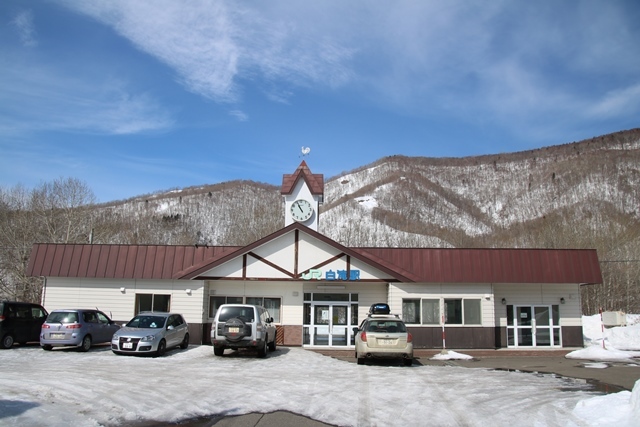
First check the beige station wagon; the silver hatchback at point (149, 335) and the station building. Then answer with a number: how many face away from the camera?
1

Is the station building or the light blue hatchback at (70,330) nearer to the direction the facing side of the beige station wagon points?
the station building

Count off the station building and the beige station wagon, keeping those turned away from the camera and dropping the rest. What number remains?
1

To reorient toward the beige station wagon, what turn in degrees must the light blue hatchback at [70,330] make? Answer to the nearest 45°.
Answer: approximately 90° to its right

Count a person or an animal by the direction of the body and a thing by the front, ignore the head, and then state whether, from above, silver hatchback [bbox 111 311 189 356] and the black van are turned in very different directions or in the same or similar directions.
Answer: very different directions

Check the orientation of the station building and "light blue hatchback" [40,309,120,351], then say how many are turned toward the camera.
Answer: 1

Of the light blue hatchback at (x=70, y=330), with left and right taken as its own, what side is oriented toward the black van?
left

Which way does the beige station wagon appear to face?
away from the camera

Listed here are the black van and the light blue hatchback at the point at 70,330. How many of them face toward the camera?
0

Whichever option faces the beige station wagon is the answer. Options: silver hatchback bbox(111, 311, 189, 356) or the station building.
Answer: the station building

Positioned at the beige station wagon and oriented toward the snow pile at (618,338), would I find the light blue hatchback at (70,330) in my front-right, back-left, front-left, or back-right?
back-left

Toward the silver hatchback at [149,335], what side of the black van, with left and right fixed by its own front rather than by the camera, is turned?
right

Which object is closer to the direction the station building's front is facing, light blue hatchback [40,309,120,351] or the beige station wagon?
the beige station wagon

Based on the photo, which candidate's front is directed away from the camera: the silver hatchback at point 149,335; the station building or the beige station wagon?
the beige station wagon

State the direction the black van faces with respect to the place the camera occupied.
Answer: facing away from the viewer and to the right of the viewer

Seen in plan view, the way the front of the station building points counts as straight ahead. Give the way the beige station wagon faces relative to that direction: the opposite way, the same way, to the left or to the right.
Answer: the opposite way

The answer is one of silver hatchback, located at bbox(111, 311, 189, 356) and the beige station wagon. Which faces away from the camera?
the beige station wagon

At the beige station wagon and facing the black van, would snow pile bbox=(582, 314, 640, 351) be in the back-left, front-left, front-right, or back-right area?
back-right

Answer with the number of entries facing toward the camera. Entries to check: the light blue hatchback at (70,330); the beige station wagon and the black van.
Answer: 0

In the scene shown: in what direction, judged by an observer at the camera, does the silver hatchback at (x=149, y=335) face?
facing the viewer and to the left of the viewer

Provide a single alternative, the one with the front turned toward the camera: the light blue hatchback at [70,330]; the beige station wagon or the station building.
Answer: the station building

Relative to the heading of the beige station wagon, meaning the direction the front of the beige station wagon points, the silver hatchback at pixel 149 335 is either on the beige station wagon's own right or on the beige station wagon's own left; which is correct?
on the beige station wagon's own left

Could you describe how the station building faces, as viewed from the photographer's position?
facing the viewer
